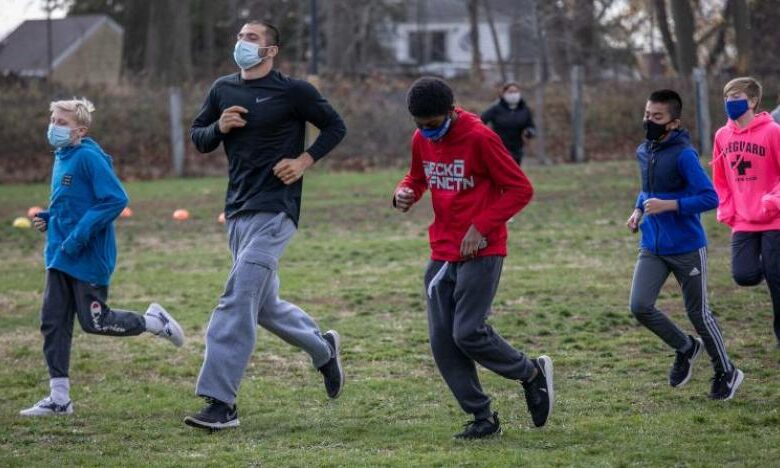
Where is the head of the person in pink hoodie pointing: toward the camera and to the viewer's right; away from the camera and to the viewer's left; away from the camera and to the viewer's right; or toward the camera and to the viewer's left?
toward the camera and to the viewer's left

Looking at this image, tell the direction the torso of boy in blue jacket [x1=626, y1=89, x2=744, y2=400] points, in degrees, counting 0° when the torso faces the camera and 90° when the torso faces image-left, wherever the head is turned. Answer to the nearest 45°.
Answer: approximately 45°

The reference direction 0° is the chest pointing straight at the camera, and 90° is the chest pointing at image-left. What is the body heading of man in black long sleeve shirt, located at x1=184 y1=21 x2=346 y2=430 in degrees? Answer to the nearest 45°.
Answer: approximately 45°

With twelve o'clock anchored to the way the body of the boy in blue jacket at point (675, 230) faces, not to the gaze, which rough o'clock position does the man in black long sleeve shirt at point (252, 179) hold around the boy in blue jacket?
The man in black long sleeve shirt is roughly at 1 o'clock from the boy in blue jacket.

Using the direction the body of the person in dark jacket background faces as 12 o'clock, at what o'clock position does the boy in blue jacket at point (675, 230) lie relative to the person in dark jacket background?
The boy in blue jacket is roughly at 12 o'clock from the person in dark jacket background.

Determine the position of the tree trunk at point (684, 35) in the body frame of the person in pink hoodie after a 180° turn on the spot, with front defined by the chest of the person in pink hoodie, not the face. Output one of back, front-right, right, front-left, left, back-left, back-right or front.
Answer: front-left

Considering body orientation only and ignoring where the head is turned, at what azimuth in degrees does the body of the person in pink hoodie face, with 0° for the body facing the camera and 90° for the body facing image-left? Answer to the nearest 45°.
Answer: approximately 45°

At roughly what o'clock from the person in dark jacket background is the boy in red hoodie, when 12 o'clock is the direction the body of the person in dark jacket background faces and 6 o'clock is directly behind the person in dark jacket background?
The boy in red hoodie is roughly at 12 o'clock from the person in dark jacket background.

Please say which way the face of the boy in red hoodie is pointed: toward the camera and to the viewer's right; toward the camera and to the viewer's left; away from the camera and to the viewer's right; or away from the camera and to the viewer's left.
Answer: toward the camera and to the viewer's left

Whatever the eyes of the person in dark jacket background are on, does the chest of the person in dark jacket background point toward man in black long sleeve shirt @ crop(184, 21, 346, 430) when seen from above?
yes
